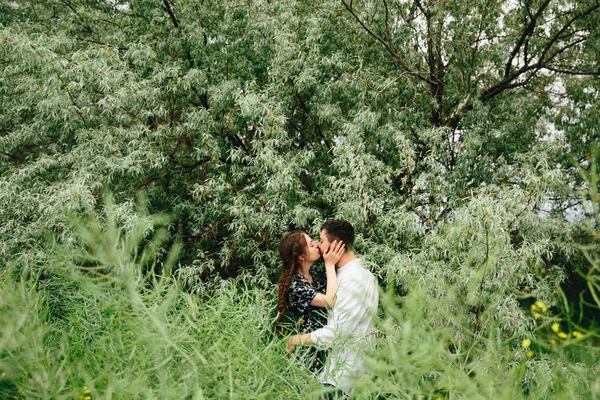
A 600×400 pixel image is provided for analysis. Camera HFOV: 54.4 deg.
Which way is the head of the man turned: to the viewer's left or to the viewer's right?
to the viewer's left

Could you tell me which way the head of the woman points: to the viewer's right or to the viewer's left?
to the viewer's right

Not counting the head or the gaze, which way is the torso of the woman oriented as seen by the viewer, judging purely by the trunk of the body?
to the viewer's right

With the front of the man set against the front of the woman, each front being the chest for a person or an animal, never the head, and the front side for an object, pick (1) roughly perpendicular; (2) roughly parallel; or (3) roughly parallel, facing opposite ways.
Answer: roughly parallel, facing opposite ways

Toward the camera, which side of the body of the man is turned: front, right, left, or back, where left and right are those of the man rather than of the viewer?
left
